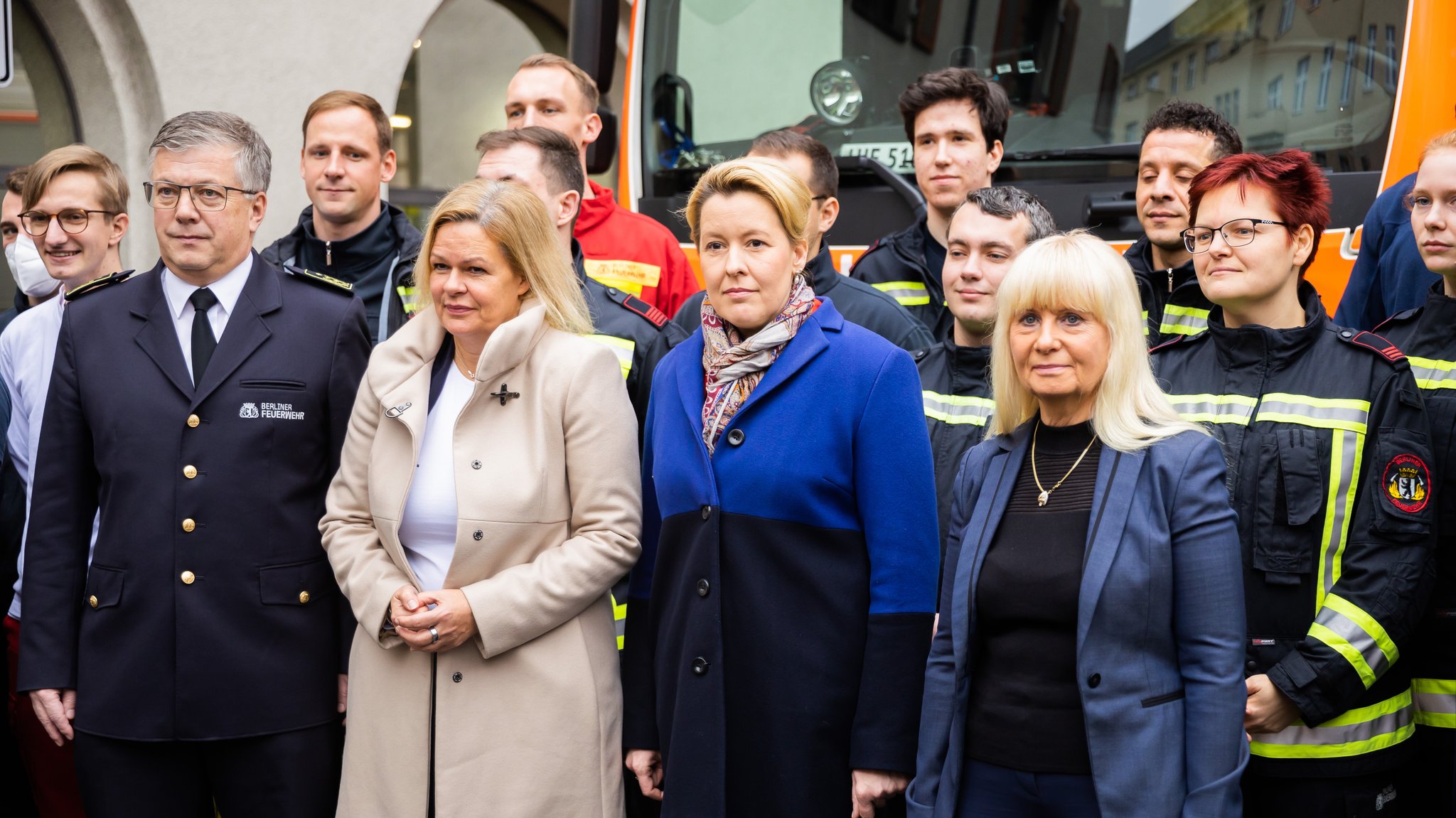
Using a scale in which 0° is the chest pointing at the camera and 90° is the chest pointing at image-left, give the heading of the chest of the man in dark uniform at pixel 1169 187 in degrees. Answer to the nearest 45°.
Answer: approximately 45°

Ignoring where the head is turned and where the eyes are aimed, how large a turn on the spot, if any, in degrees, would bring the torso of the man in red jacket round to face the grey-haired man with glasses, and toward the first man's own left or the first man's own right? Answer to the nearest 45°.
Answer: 0° — they already face them

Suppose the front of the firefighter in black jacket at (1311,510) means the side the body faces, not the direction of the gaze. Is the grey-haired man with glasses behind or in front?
in front

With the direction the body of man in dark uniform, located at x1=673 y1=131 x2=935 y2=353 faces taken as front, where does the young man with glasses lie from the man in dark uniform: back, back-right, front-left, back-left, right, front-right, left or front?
front-right

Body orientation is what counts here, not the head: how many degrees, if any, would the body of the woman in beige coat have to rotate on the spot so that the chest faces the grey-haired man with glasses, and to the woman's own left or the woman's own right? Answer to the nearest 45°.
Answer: approximately 90° to the woman's own right

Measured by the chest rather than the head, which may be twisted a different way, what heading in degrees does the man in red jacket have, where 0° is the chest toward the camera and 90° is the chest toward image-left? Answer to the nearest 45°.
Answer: approximately 45°

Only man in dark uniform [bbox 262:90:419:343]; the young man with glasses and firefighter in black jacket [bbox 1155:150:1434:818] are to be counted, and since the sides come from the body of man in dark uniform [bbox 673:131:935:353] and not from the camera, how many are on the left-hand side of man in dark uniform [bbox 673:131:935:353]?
1

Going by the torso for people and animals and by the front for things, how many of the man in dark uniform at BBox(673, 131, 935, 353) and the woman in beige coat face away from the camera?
0
